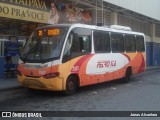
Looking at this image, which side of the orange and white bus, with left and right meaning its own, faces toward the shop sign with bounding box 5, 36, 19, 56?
right

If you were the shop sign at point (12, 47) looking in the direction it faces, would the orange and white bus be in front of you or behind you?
in front

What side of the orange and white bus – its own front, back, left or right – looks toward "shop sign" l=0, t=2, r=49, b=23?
right

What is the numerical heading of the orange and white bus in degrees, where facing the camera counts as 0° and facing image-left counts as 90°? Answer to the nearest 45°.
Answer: approximately 45°

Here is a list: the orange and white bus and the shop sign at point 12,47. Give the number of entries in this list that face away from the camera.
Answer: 0

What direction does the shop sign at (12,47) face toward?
toward the camera
